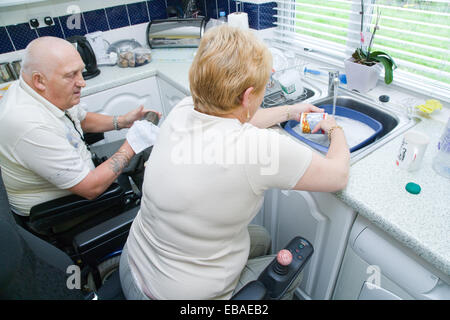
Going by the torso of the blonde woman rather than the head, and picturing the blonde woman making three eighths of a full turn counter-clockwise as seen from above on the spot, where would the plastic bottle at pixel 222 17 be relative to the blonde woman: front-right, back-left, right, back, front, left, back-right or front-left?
right

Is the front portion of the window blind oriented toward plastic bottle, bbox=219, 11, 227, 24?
no

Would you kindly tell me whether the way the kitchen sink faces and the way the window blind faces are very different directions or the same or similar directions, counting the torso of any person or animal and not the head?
same or similar directions

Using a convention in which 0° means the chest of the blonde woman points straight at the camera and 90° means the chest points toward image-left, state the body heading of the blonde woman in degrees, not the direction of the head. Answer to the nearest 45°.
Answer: approximately 225°

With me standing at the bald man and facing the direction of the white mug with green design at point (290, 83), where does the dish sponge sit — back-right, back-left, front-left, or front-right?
front-right

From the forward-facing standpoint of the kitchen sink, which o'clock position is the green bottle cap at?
The green bottle cap is roughly at 10 o'clock from the kitchen sink.

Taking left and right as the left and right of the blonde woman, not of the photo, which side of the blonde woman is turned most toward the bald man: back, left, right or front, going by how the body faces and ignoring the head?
left

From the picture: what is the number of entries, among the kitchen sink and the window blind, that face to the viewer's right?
0

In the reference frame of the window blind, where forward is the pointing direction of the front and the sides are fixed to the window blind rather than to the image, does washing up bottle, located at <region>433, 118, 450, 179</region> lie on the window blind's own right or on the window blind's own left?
on the window blind's own left

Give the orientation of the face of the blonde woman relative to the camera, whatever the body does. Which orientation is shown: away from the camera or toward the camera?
away from the camera

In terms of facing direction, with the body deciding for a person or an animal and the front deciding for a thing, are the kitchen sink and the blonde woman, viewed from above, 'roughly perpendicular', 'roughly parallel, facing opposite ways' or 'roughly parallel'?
roughly parallel, facing opposite ways

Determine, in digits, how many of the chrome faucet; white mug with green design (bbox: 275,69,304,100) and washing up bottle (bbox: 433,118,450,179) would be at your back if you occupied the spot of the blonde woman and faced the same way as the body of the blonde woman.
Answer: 0

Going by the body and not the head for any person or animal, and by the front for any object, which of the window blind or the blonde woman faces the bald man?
the window blind

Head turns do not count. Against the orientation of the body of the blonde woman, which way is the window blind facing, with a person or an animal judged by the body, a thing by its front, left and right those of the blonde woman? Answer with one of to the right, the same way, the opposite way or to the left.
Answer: the opposite way

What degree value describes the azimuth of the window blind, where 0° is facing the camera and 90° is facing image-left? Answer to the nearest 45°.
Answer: approximately 45°

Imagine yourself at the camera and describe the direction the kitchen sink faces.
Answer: facing the viewer and to the left of the viewer
